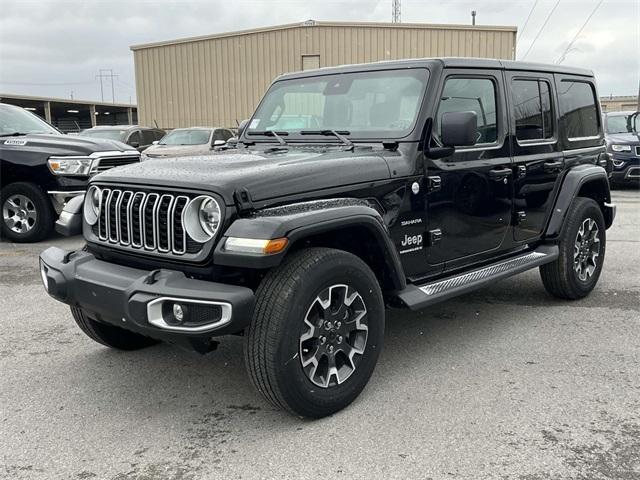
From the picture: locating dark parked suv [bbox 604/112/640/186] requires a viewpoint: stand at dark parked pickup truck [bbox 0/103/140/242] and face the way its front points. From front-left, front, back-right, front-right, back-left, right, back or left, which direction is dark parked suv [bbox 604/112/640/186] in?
front-left

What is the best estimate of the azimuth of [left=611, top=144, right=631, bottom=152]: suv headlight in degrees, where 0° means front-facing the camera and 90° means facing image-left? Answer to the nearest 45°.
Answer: approximately 0°

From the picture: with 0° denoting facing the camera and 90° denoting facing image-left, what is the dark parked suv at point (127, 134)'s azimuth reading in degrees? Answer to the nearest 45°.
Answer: approximately 45°

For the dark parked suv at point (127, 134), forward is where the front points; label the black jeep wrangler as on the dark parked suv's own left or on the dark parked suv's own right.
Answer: on the dark parked suv's own left

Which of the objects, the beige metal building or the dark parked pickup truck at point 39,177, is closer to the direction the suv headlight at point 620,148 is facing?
the dark parked pickup truck

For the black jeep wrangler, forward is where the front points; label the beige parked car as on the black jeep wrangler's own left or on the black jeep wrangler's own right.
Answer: on the black jeep wrangler's own right

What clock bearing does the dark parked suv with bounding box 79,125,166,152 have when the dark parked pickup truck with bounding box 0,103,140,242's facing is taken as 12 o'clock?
the dark parked suv with bounding box 79,125,166,152 is roughly at 8 o'clock from the dark parked pickup truck with bounding box 0,103,140,242.

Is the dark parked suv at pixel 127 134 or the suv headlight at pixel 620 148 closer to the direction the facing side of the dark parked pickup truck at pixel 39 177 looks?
the suv headlight

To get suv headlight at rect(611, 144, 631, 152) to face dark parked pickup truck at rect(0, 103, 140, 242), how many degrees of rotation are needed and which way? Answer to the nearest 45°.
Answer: approximately 45° to its right

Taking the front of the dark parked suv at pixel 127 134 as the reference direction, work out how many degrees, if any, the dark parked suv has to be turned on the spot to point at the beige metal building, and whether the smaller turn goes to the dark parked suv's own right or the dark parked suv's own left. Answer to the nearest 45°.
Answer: approximately 180°

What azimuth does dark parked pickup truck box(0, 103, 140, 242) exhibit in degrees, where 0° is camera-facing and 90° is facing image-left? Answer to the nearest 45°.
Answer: approximately 315°
